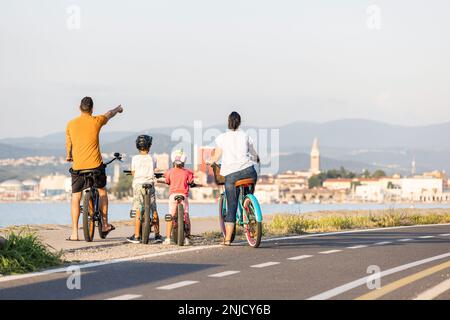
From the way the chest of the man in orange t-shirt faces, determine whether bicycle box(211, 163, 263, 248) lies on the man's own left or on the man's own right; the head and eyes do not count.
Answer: on the man's own right

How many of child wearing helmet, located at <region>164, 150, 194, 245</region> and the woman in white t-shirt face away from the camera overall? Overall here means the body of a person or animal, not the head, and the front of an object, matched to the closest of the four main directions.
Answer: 2

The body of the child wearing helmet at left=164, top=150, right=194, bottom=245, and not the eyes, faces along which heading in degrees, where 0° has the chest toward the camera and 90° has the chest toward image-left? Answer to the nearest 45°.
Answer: approximately 180°

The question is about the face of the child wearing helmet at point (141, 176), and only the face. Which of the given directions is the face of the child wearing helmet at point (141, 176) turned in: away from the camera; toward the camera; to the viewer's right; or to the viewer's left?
away from the camera

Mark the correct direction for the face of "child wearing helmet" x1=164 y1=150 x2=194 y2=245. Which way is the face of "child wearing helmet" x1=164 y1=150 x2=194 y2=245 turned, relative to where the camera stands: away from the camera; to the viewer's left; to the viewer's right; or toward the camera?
away from the camera

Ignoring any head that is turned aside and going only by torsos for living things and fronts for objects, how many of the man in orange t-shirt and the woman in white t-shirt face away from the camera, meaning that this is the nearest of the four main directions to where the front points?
2

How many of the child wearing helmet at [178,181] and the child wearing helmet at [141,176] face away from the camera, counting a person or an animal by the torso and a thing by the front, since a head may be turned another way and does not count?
2

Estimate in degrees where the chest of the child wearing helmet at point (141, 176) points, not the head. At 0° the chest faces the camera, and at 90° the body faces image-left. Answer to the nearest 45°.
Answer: approximately 180°

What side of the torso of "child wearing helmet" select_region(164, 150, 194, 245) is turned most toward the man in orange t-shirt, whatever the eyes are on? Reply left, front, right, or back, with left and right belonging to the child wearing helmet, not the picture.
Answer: left

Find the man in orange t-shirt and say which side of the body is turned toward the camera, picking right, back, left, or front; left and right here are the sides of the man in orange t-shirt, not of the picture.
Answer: back

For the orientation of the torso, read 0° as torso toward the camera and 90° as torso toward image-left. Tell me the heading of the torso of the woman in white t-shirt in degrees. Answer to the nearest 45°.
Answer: approximately 180°

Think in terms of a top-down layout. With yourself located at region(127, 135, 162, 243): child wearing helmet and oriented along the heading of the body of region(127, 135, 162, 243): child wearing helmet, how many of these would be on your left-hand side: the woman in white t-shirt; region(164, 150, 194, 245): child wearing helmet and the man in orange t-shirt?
1
